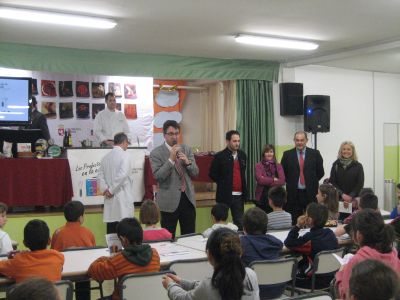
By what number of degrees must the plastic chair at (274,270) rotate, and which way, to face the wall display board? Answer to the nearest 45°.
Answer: approximately 45° to its left

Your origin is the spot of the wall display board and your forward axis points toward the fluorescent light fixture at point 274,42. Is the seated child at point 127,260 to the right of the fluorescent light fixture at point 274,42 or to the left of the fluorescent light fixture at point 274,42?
right

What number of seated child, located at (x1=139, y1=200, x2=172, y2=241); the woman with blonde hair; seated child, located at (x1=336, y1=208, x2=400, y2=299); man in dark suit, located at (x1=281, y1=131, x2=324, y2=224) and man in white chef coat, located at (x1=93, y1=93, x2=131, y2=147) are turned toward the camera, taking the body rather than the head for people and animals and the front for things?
3

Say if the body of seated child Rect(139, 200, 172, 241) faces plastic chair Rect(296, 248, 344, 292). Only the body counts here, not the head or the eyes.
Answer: no

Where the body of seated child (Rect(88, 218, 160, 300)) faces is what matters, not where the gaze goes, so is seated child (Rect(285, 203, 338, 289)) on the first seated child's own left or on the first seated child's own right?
on the first seated child's own right

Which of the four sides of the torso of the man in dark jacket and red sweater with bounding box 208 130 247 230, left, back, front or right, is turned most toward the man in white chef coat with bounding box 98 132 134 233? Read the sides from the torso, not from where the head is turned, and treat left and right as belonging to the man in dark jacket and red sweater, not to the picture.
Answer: right

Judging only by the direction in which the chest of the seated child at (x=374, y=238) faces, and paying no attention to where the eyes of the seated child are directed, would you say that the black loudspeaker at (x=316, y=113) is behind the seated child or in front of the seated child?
in front

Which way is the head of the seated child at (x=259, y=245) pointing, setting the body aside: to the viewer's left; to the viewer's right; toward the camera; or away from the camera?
away from the camera

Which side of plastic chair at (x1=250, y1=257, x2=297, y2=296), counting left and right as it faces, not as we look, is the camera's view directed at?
back

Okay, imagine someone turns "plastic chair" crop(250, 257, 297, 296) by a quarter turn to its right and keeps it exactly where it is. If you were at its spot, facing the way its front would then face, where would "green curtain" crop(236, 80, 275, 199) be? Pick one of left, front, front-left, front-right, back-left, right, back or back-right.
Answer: left

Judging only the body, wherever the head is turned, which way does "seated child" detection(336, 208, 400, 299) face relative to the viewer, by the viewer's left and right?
facing away from the viewer and to the left of the viewer

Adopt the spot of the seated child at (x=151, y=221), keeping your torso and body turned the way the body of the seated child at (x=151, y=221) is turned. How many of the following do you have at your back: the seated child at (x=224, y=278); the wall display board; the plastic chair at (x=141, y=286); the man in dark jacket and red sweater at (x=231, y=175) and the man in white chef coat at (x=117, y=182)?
2

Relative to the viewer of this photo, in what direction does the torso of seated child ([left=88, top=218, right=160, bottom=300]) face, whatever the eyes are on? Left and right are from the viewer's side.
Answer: facing away from the viewer and to the left of the viewer

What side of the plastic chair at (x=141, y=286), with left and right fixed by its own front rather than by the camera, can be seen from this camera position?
back

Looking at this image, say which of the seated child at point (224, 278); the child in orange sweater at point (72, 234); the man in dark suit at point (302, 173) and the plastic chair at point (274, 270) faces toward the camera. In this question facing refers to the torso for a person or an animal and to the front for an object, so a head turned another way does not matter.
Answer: the man in dark suit

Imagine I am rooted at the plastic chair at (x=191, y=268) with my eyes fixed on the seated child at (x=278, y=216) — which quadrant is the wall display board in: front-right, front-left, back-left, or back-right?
front-left

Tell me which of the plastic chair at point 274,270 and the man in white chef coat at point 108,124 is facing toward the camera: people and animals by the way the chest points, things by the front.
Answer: the man in white chef coat

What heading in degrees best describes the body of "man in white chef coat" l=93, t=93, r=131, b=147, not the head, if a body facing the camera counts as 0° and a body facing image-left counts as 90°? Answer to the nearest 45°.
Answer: approximately 0°

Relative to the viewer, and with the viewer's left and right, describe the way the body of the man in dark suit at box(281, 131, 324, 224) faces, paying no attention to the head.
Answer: facing the viewer

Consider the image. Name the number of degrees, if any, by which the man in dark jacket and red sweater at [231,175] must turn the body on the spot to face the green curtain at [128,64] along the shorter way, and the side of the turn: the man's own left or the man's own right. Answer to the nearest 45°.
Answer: approximately 180°

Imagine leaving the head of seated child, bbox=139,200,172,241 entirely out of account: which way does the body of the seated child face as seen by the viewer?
away from the camera

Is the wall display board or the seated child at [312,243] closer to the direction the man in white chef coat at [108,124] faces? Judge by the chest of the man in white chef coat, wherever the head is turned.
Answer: the seated child
